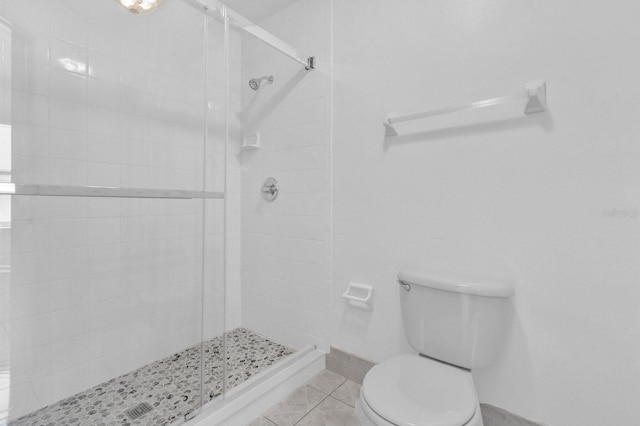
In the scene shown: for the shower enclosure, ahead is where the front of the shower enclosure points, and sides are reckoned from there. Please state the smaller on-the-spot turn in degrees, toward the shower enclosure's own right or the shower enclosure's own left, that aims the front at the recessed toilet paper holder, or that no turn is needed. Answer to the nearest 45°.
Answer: approximately 45° to the shower enclosure's own left

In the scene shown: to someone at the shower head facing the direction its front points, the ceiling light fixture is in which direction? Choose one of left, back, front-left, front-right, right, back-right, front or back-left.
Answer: front

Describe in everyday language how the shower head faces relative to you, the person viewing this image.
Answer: facing the viewer and to the left of the viewer

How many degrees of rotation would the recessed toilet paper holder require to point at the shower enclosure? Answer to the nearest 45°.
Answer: approximately 45° to its right

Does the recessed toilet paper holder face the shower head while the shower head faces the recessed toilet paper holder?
no

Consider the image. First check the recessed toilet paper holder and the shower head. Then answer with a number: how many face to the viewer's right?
0

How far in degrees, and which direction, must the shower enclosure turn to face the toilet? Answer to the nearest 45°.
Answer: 0° — it already faces it

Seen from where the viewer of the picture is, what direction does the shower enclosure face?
facing the viewer and to the right of the viewer

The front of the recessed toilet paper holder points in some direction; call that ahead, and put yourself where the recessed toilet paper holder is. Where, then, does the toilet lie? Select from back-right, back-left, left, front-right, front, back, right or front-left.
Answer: left

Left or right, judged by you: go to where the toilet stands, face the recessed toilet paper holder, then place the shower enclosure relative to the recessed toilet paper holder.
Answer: left

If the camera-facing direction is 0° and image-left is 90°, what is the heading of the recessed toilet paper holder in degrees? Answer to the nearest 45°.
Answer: approximately 45°
